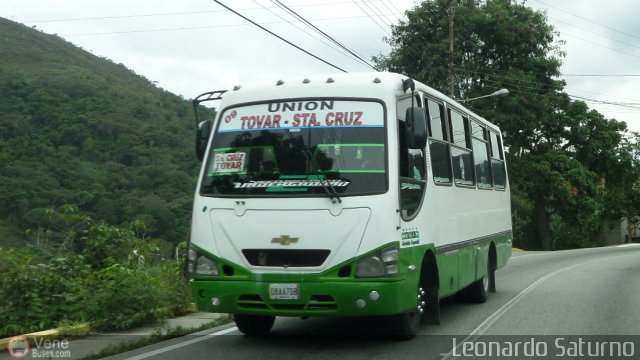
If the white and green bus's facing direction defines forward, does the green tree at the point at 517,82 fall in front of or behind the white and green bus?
behind
